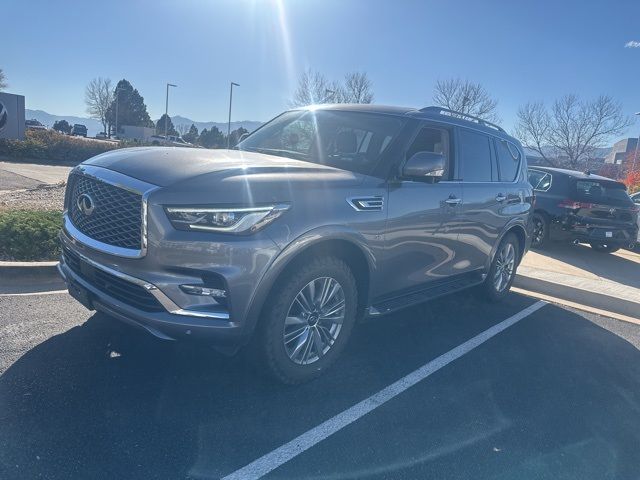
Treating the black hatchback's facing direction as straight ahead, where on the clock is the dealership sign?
The dealership sign is roughly at 10 o'clock from the black hatchback.

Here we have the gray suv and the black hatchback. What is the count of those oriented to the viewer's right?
0

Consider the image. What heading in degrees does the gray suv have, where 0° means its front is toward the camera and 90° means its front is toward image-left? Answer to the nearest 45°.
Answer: approximately 45°

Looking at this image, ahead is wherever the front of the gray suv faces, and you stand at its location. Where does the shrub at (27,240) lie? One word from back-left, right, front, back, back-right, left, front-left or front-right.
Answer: right

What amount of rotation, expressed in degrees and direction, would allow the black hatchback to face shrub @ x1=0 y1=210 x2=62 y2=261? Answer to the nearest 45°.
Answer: approximately 90° to its left

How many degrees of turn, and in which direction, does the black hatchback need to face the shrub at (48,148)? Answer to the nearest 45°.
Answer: approximately 45° to its left

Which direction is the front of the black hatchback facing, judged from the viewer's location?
facing away from the viewer and to the left of the viewer

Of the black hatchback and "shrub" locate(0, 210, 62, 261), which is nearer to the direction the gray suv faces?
the shrub
